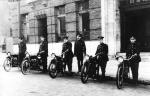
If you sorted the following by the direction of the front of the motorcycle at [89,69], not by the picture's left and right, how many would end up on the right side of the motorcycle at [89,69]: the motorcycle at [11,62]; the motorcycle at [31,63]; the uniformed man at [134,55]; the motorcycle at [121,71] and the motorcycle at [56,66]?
3

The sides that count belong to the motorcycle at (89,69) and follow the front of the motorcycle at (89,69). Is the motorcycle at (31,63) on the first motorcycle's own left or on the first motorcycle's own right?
on the first motorcycle's own right

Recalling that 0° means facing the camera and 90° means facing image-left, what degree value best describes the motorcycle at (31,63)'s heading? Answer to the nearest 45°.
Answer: approximately 45°

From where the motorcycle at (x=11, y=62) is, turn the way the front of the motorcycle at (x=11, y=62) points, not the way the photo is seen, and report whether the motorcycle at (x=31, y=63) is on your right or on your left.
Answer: on your left

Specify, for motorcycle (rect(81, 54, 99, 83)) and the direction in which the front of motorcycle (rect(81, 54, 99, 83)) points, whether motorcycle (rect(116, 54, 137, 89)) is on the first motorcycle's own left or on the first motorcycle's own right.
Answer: on the first motorcycle's own left

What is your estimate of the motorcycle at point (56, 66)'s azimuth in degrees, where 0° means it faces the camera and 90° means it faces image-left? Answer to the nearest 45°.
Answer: approximately 45°

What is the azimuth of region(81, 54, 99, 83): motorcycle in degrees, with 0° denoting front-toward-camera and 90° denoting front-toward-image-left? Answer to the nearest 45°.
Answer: approximately 45°

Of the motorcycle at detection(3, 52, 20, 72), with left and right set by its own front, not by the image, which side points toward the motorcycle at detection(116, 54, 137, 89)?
left

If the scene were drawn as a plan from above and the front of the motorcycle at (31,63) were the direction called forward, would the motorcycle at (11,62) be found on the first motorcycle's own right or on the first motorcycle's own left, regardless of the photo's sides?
on the first motorcycle's own right

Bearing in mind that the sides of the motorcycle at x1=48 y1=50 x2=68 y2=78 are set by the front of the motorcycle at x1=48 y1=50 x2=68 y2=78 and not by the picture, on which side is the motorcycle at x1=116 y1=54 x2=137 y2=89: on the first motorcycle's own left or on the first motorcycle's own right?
on the first motorcycle's own left
